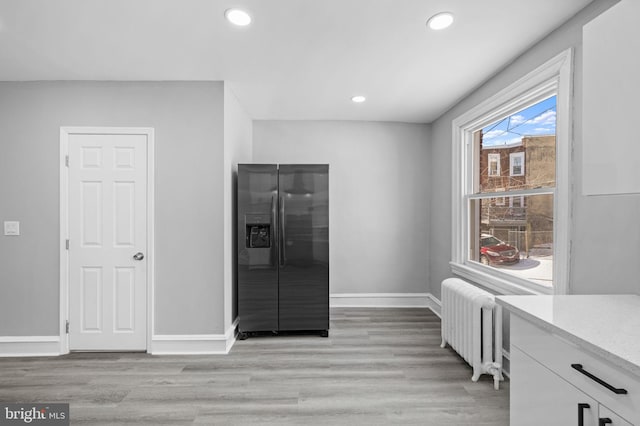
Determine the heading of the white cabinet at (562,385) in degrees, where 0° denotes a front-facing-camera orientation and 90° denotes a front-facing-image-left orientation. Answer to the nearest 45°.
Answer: approximately 45°

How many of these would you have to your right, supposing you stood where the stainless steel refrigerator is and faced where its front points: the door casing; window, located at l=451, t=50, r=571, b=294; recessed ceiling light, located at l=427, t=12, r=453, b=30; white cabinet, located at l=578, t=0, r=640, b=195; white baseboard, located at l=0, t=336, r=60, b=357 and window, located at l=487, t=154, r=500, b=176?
2

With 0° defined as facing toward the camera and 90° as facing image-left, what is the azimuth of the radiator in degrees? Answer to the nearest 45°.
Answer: approximately 45°

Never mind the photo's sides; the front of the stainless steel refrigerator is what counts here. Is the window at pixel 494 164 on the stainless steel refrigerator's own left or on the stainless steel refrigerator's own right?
on the stainless steel refrigerator's own left

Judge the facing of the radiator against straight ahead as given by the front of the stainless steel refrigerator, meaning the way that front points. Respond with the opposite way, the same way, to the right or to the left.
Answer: to the right

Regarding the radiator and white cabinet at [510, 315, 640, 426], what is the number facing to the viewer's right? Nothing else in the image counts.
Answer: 0

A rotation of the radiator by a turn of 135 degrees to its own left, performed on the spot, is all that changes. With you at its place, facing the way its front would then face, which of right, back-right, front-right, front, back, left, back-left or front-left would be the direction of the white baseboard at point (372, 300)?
back-left

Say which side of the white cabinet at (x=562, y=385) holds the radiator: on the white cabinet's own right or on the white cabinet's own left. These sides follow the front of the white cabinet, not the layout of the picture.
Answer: on the white cabinet's own right
